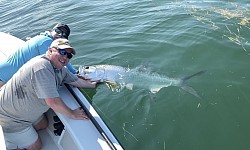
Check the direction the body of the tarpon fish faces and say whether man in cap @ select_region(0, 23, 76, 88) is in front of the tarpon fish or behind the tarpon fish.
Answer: in front

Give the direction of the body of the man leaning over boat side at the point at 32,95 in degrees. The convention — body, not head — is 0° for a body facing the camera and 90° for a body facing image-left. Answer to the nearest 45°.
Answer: approximately 270°

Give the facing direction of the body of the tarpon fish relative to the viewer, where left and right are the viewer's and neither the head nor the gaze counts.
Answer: facing to the left of the viewer
